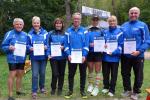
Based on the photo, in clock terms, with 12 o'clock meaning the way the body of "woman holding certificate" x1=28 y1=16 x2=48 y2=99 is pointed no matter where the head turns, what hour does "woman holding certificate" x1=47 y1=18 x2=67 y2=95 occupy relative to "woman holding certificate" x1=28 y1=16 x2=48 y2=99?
"woman holding certificate" x1=47 y1=18 x2=67 y2=95 is roughly at 9 o'clock from "woman holding certificate" x1=28 y1=16 x2=48 y2=99.

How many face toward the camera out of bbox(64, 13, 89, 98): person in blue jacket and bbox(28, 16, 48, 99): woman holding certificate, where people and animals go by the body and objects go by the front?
2

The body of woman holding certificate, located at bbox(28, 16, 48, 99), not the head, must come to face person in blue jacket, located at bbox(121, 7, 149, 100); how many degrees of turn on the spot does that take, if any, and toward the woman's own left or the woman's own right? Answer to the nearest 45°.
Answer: approximately 90° to the woman's own left

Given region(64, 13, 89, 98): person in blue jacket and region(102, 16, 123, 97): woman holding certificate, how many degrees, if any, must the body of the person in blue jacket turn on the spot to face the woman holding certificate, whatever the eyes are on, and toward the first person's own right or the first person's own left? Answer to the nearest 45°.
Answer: approximately 90° to the first person's own left

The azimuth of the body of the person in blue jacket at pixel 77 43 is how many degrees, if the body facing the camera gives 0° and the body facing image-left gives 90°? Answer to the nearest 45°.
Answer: approximately 0°

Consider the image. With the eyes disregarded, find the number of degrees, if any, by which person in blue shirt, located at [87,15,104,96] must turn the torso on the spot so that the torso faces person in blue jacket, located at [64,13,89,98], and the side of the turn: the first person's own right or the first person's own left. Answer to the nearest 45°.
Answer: approximately 45° to the first person's own right

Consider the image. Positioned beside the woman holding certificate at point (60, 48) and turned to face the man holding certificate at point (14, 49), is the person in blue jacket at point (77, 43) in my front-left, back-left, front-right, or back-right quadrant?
back-left
